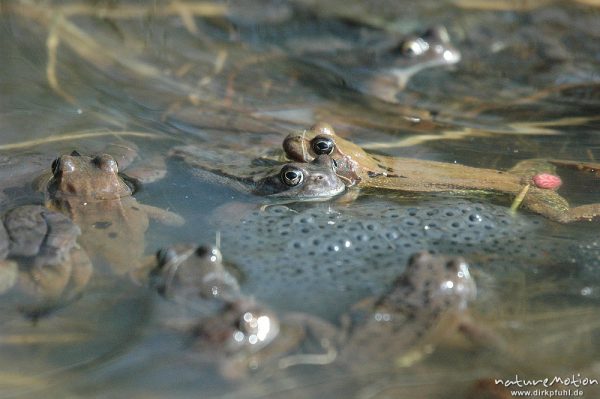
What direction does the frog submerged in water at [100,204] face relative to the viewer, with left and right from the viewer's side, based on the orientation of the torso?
facing away from the viewer

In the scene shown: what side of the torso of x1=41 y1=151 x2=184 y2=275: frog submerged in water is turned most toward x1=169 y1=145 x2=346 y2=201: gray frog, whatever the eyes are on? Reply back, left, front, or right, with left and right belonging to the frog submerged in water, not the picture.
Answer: right

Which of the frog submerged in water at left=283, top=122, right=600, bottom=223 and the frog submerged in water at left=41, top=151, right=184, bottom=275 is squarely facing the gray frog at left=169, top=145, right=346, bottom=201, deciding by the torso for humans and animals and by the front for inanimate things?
the frog submerged in water at left=283, top=122, right=600, bottom=223

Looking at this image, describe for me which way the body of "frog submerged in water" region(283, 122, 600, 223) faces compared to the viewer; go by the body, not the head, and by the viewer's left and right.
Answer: facing to the left of the viewer
